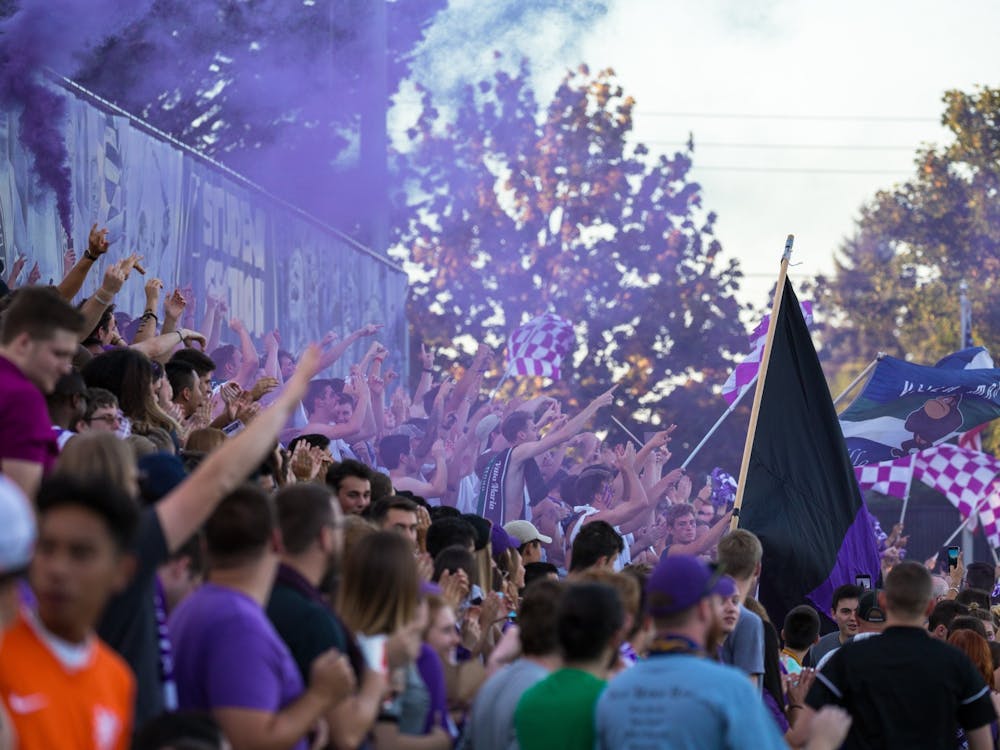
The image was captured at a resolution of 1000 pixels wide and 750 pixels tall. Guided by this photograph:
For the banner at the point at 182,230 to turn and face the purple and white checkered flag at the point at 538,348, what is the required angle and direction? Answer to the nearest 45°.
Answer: approximately 90° to its left

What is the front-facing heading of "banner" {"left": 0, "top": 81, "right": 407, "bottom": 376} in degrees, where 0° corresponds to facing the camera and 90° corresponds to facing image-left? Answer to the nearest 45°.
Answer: approximately 315°

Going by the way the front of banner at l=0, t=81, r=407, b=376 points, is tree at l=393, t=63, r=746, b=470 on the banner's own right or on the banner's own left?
on the banner's own left

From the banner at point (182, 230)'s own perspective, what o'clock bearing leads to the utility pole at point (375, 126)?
The utility pole is roughly at 8 o'clock from the banner.

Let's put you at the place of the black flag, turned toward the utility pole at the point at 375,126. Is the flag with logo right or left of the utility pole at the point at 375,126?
right
